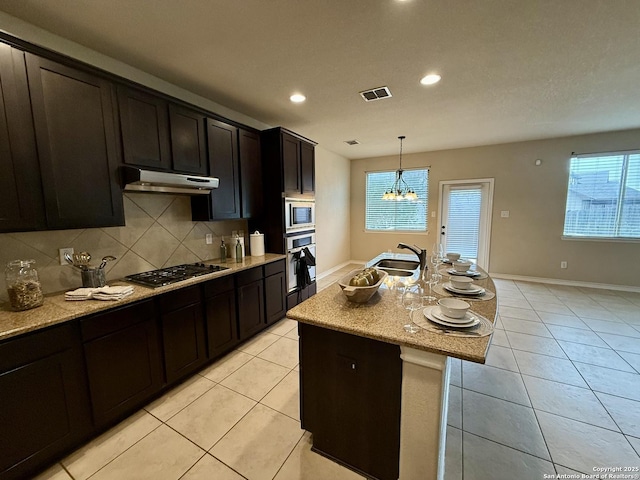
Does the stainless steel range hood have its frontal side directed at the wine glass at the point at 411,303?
yes

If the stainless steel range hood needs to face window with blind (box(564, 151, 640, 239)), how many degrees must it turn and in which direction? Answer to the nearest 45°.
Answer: approximately 45° to its left

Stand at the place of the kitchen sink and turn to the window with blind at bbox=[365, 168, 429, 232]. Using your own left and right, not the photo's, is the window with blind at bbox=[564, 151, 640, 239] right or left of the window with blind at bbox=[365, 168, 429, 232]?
right

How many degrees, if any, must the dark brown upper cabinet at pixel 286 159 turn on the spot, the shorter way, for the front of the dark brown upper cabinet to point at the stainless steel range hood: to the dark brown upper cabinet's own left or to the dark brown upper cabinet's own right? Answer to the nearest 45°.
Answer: approximately 90° to the dark brown upper cabinet's own right

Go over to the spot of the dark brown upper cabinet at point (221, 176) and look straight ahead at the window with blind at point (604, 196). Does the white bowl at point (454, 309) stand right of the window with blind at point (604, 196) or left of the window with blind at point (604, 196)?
right

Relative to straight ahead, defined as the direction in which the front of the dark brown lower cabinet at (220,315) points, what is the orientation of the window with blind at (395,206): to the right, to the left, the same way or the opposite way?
to the right

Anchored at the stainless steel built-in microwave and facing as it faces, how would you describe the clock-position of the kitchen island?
The kitchen island is roughly at 1 o'clock from the stainless steel built-in microwave.
